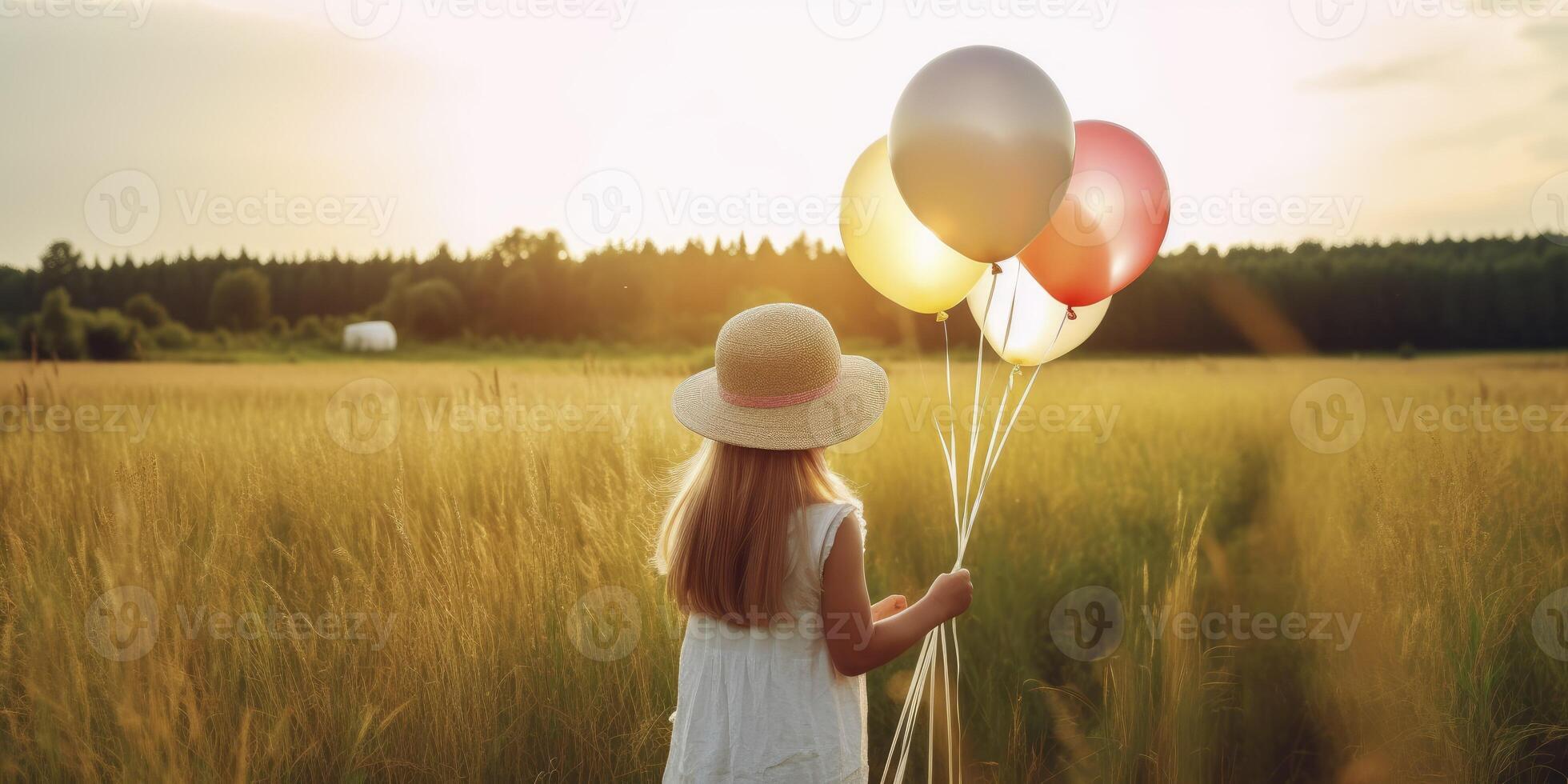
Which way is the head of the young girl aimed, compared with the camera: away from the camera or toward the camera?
away from the camera

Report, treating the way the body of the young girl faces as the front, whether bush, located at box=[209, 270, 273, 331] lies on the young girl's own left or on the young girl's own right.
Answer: on the young girl's own left

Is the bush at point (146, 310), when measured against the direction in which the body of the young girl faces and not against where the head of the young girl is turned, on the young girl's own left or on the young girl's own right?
on the young girl's own left

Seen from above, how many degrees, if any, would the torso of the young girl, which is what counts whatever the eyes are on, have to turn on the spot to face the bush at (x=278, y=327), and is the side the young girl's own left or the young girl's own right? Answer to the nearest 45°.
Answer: approximately 90° to the young girl's own left

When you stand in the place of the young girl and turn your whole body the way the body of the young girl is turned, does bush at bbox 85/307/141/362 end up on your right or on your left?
on your left

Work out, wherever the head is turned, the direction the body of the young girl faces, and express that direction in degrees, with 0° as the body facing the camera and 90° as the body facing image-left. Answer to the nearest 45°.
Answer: approximately 225°

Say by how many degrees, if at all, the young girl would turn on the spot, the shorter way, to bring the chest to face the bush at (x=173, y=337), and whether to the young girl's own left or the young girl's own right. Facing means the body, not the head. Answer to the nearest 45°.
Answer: approximately 90° to the young girl's own left

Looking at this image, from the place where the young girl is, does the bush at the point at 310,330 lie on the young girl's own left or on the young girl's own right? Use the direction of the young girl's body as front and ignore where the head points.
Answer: on the young girl's own left

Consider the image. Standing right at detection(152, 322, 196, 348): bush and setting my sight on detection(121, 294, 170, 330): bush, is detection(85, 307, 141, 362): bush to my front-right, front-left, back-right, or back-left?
back-left
